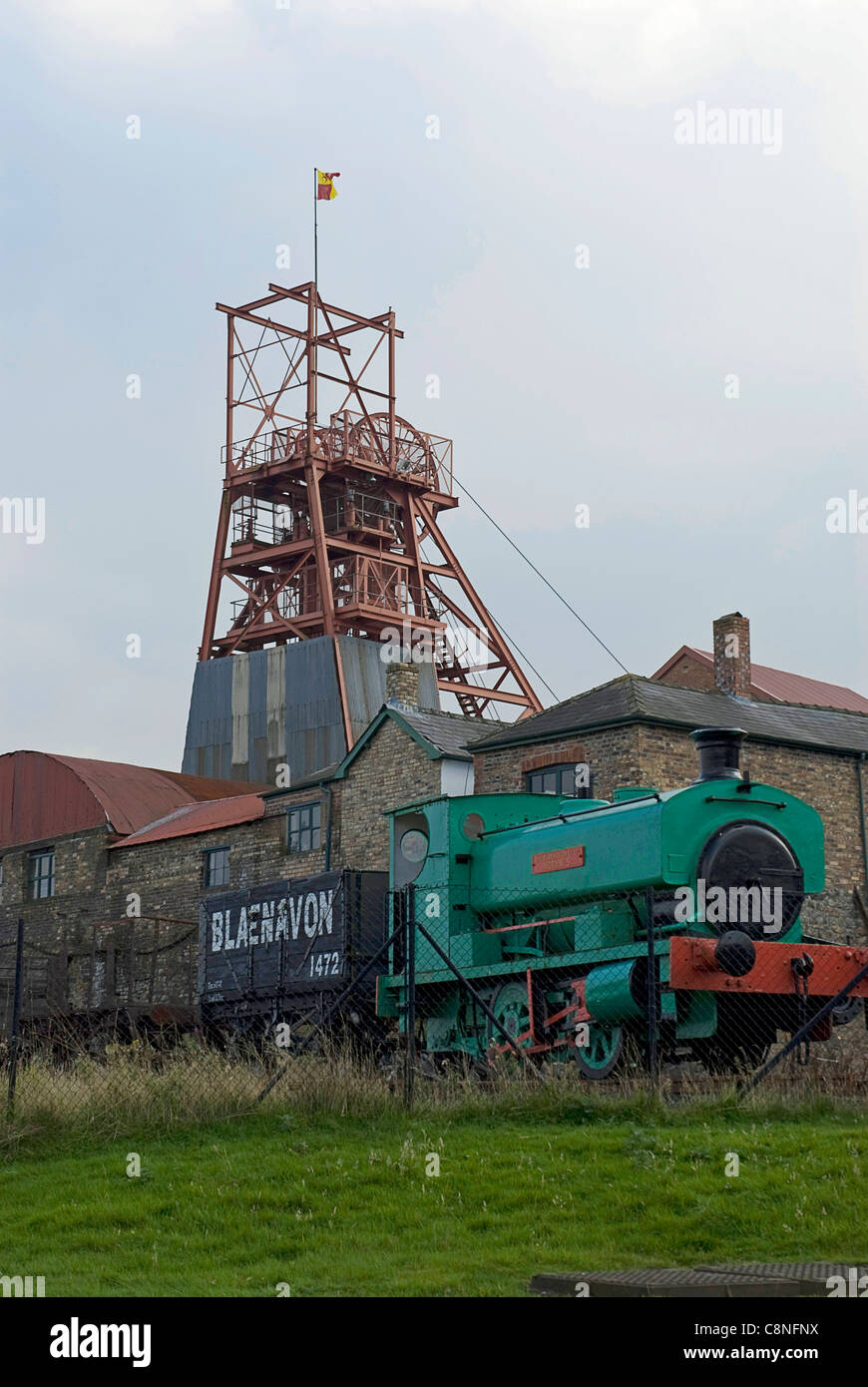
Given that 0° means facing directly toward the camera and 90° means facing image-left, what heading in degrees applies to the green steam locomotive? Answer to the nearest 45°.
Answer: approximately 315°

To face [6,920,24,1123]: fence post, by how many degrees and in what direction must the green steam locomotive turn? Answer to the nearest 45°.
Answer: approximately 90° to its right

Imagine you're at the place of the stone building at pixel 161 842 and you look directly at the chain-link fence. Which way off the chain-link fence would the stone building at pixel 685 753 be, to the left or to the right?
left

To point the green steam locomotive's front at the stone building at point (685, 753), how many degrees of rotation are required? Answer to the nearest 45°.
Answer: approximately 135° to its left

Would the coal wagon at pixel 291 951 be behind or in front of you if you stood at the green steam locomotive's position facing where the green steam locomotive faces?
behind

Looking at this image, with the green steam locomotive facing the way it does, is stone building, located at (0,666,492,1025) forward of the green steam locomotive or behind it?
behind
